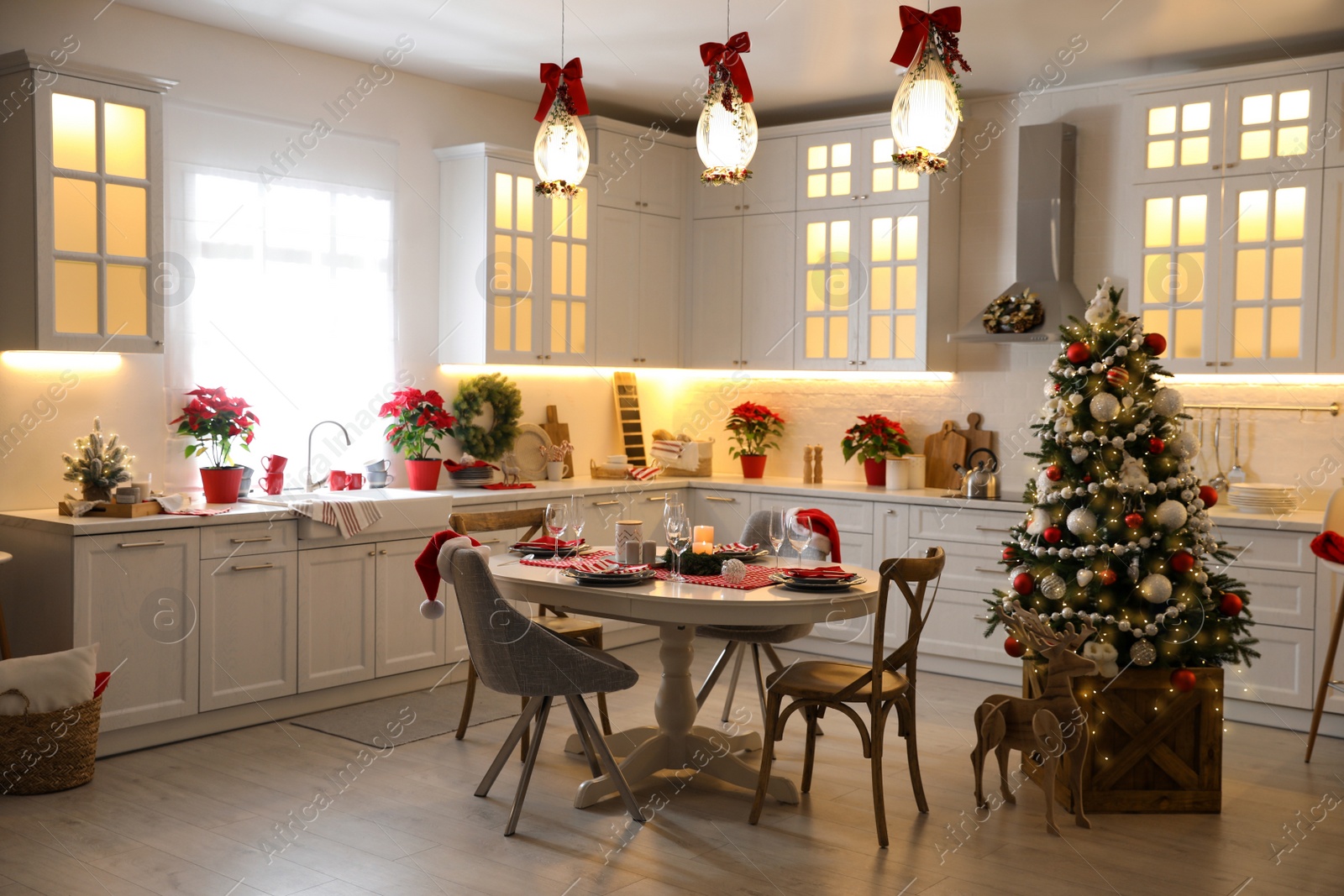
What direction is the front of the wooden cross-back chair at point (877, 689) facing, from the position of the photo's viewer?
facing away from the viewer and to the left of the viewer

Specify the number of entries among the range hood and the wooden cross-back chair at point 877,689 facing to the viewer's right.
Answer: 0

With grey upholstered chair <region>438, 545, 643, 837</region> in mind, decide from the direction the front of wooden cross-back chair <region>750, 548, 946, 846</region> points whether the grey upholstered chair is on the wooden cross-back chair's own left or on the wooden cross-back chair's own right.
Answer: on the wooden cross-back chair's own left

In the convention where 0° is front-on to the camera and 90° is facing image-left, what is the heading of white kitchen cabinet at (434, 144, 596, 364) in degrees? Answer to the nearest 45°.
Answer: approximately 315°

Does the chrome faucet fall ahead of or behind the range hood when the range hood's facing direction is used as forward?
ahead

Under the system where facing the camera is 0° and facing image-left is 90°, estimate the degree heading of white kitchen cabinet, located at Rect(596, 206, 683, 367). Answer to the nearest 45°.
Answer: approximately 315°

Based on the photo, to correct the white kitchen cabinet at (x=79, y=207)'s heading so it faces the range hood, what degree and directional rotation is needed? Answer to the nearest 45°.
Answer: approximately 45° to its left

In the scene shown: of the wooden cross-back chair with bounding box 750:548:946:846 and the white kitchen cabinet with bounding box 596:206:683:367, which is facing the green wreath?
the wooden cross-back chair

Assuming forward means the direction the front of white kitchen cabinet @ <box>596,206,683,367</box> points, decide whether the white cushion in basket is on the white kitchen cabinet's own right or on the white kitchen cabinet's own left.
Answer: on the white kitchen cabinet's own right

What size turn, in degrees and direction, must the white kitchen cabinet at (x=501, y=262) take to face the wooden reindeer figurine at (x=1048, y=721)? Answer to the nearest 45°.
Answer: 0° — it already faces it
